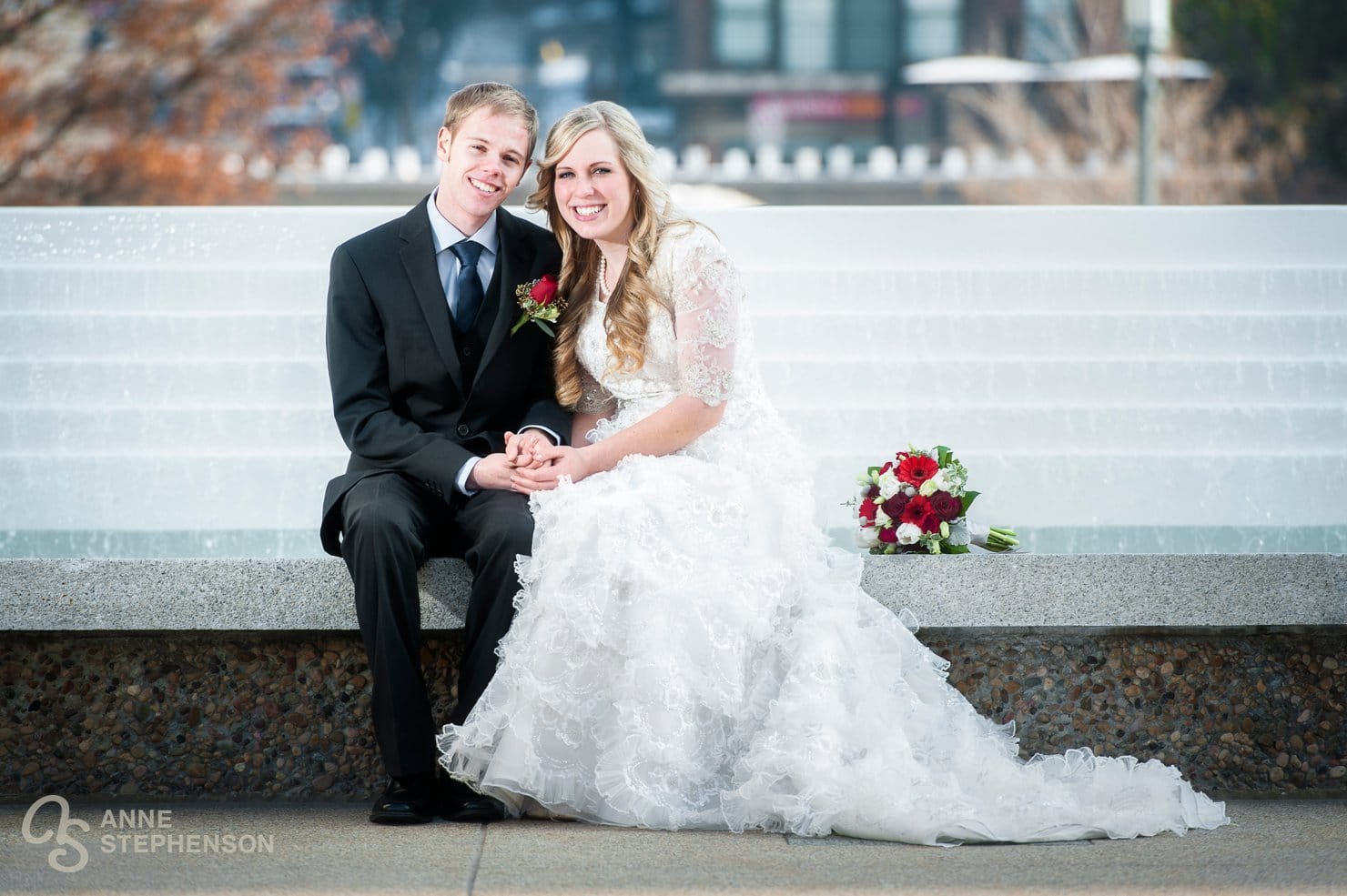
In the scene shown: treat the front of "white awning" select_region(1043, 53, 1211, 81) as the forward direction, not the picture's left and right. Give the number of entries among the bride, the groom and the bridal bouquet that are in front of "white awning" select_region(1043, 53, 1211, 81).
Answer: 3

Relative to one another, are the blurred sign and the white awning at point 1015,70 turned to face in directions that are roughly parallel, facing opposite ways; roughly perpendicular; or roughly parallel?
roughly parallel

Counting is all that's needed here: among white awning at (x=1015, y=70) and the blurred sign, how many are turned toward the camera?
2

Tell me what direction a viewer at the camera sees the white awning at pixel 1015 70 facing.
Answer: facing the viewer

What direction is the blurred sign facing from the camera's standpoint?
toward the camera
